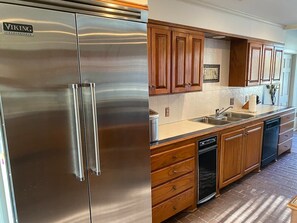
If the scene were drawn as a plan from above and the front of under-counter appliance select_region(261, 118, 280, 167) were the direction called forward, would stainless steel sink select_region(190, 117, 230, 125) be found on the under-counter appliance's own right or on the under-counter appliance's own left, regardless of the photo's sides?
on the under-counter appliance's own right

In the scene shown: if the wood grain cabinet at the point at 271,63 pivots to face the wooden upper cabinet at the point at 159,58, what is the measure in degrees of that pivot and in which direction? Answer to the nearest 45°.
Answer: approximately 45° to its right

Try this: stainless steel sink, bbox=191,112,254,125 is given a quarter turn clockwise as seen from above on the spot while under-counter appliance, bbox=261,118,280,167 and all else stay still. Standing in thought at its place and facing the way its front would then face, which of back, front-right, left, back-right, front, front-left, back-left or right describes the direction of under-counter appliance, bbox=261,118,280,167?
back

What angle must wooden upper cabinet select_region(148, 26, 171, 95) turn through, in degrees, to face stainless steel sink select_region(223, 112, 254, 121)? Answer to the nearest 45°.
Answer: approximately 90° to its left

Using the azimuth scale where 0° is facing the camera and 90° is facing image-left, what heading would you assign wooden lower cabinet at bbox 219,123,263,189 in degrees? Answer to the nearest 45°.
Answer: approximately 315°

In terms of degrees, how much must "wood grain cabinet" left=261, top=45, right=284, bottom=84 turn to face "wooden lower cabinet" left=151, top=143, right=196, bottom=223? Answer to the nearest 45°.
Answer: approximately 45° to its right

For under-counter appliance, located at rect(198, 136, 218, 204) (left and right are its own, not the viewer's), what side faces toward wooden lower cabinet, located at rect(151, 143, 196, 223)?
right

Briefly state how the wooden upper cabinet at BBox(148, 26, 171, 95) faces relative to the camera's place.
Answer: facing the viewer and to the right of the viewer

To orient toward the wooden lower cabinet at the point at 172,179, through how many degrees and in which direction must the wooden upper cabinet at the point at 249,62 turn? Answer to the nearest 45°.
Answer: approximately 45° to its right

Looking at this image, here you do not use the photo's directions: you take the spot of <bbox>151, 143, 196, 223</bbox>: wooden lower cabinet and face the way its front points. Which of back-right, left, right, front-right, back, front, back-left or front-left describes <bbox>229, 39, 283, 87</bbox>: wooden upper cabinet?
left

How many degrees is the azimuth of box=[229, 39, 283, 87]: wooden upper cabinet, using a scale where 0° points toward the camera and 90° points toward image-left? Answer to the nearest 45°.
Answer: approximately 315°

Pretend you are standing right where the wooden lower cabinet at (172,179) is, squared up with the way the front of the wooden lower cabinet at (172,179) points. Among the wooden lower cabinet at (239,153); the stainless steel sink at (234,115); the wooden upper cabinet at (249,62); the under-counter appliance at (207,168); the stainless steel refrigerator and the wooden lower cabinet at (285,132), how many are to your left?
5
